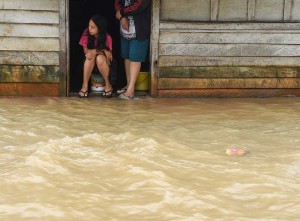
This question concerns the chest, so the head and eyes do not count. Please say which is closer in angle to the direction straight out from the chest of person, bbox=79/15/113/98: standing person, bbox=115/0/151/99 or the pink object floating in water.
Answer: the pink object floating in water

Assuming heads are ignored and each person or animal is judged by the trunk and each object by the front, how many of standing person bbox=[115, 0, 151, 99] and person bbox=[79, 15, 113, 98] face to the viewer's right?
0

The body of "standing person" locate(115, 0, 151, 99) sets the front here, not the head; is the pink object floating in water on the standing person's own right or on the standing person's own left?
on the standing person's own left

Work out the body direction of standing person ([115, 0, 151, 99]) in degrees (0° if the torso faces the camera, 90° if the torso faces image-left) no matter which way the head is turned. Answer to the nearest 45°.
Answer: approximately 45°

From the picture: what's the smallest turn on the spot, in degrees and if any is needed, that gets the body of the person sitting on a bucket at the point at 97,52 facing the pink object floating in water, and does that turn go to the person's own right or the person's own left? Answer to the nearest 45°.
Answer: approximately 45° to the person's own left

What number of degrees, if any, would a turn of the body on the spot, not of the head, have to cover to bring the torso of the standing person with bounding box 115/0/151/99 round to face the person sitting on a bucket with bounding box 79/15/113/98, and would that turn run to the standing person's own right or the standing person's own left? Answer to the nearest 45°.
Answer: approximately 45° to the standing person's own right

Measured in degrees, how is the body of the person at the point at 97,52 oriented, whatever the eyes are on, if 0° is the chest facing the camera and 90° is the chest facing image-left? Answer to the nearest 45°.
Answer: approximately 0°

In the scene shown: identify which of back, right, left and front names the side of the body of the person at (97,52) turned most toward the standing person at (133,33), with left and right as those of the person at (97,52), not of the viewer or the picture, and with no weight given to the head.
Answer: left
